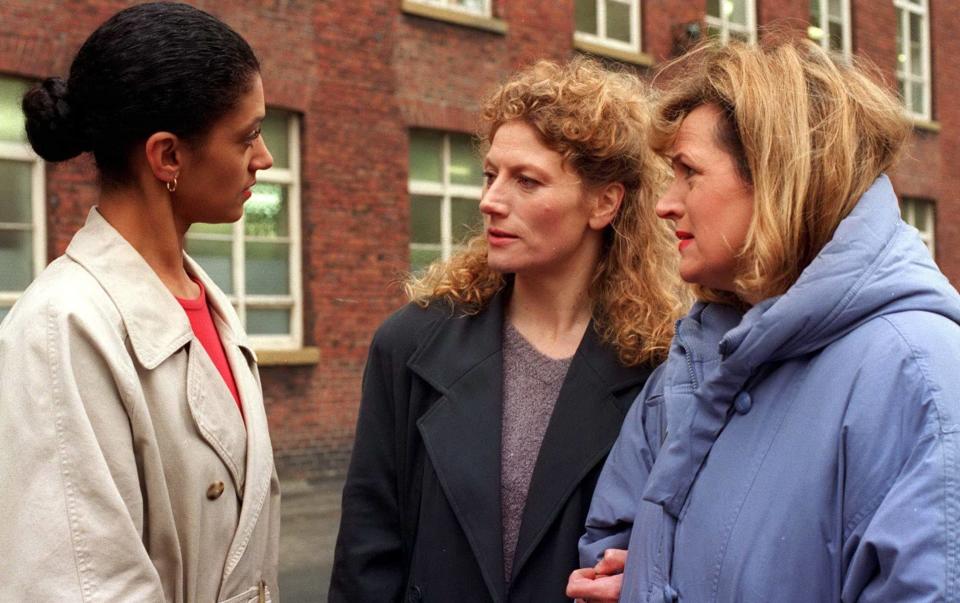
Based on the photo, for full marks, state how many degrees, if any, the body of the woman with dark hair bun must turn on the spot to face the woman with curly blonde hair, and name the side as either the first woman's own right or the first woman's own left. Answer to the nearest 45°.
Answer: approximately 45° to the first woman's own left

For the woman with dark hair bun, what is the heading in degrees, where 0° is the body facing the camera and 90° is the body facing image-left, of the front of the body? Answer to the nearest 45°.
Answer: approximately 315°

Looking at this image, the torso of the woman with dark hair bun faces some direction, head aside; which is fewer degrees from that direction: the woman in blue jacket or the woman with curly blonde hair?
the woman in blue jacket

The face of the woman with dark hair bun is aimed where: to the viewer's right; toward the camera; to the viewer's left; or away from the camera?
to the viewer's right

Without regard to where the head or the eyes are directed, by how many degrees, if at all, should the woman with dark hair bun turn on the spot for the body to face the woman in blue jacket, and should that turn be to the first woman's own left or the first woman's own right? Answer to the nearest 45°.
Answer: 0° — they already face them

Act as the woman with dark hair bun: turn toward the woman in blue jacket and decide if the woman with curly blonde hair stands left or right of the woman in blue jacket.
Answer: left
